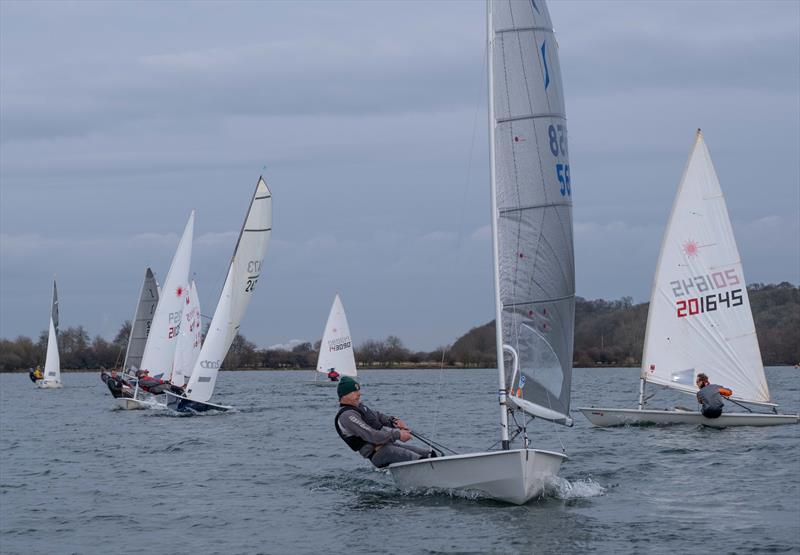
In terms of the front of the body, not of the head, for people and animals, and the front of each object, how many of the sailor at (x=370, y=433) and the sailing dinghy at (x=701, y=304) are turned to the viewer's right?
1

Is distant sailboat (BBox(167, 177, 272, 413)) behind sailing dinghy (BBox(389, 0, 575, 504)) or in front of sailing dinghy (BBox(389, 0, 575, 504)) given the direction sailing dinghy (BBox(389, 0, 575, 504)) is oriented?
behind

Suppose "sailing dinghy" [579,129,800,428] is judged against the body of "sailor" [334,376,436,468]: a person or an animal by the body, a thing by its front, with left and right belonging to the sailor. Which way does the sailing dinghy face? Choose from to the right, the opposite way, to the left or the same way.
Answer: the opposite way

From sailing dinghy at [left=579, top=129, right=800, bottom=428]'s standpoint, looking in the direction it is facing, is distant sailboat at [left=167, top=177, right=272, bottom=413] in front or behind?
in front

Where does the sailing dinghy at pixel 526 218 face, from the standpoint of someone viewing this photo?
facing the viewer and to the right of the viewer

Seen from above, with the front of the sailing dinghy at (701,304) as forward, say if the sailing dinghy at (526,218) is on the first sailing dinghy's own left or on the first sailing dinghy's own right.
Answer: on the first sailing dinghy's own left

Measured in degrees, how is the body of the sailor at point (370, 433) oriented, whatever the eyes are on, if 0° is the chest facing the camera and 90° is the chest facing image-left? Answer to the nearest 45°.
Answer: approximately 270°

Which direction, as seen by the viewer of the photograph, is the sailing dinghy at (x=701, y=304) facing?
facing to the left of the viewer

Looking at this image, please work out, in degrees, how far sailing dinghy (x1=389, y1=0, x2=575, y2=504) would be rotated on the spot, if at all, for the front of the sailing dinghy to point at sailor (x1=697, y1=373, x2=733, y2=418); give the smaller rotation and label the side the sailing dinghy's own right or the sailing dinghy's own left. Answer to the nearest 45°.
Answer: approximately 90° to the sailing dinghy's own left
